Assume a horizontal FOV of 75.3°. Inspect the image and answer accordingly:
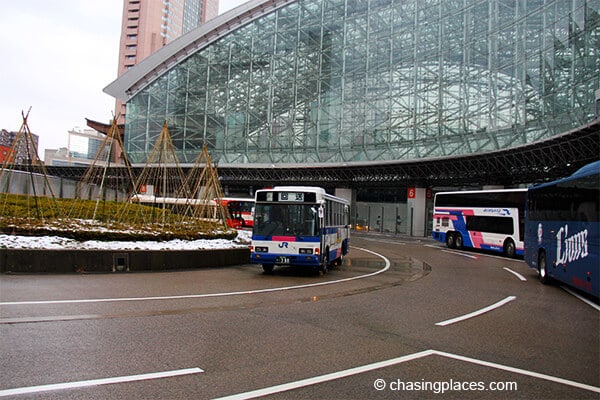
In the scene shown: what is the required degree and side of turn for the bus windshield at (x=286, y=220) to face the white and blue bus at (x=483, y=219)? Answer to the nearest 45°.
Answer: approximately 135° to its left

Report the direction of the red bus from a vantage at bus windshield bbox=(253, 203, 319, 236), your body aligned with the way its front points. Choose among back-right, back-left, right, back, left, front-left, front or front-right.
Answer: back

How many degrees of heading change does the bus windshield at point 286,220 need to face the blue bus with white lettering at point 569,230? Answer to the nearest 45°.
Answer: approximately 90° to its left

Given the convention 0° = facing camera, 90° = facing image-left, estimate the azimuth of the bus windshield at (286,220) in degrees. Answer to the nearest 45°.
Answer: approximately 0°

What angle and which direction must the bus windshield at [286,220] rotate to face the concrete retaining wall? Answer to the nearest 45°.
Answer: approximately 90° to its right

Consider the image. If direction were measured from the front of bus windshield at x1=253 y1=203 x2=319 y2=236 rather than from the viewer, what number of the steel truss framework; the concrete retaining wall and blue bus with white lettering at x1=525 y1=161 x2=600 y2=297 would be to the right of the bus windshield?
1

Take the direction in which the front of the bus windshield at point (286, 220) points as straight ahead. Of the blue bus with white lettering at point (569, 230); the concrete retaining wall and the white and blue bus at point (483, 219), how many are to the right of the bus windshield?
1
